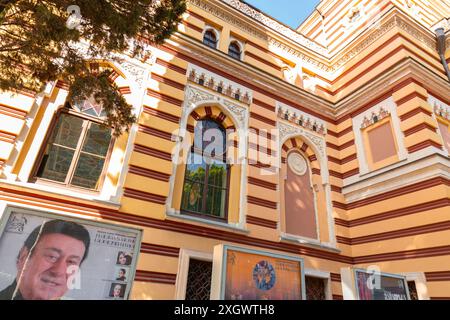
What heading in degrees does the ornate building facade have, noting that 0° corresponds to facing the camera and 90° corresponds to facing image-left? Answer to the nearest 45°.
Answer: approximately 315°

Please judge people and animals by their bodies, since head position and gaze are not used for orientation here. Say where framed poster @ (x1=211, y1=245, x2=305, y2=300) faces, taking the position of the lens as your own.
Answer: facing the viewer and to the right of the viewer

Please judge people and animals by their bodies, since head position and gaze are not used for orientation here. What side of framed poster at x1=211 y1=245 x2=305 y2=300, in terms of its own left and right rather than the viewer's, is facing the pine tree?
right

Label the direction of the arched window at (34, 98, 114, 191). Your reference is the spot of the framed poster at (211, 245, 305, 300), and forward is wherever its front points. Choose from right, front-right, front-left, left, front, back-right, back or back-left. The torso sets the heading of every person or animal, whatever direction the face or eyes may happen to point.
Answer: back-right

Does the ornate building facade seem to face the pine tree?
no
